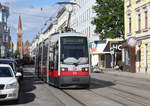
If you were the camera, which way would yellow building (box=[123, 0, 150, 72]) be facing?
facing the viewer and to the left of the viewer

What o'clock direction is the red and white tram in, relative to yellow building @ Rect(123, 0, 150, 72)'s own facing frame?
The red and white tram is roughly at 11 o'clock from the yellow building.

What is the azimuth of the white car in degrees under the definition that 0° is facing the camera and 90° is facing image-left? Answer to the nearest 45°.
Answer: approximately 0°

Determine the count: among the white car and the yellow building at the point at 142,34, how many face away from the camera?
0

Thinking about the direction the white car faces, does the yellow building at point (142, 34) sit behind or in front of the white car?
behind

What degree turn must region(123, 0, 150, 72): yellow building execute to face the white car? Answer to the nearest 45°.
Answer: approximately 45° to its left
